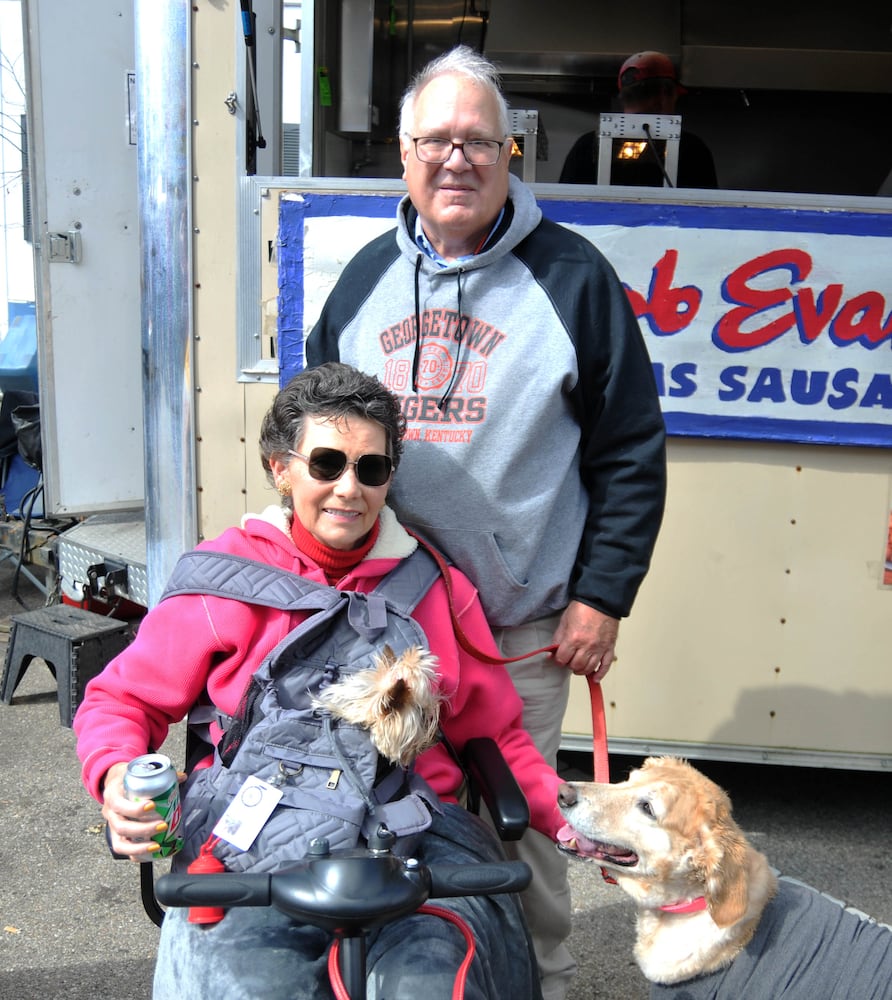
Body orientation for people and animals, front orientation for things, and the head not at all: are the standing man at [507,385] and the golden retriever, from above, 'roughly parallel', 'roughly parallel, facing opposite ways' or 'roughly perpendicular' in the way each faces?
roughly perpendicular

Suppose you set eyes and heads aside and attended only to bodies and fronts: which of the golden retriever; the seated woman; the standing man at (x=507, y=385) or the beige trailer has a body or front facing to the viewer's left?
the golden retriever

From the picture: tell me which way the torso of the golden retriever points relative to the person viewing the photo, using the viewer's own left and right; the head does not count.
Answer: facing to the left of the viewer

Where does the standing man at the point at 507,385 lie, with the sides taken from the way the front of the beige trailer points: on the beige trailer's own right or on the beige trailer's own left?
on the beige trailer's own right

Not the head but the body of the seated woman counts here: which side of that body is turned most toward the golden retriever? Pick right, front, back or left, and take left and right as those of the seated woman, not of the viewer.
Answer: left

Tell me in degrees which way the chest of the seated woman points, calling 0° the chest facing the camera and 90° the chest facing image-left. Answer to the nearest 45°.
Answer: approximately 0°
